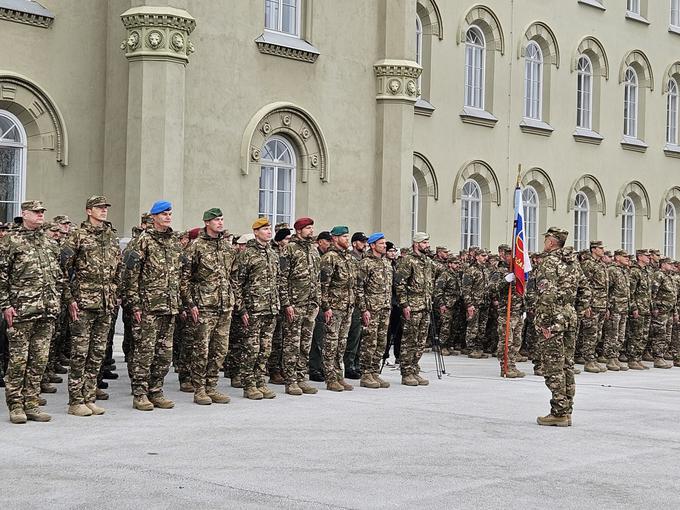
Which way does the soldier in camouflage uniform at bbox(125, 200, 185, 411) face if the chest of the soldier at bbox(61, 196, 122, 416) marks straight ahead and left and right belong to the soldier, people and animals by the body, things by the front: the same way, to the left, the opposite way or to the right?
the same way

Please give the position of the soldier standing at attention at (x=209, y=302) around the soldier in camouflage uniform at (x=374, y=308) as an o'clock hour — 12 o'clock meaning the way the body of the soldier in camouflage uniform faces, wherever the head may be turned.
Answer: The soldier standing at attention is roughly at 3 o'clock from the soldier in camouflage uniform.

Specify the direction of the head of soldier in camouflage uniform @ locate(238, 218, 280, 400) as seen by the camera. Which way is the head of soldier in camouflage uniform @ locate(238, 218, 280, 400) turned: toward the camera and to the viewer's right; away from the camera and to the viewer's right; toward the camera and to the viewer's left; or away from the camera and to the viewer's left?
toward the camera and to the viewer's right

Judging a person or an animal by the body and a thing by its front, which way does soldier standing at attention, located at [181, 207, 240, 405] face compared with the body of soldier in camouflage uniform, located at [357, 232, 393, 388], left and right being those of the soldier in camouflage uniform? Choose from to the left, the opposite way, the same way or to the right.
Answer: the same way

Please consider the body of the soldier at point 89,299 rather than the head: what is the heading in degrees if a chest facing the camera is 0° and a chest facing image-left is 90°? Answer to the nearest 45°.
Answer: approximately 315°

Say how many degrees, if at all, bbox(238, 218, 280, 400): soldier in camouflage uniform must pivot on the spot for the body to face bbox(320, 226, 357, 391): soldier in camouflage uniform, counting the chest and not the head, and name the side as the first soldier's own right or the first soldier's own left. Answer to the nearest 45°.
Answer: approximately 90° to the first soldier's own left

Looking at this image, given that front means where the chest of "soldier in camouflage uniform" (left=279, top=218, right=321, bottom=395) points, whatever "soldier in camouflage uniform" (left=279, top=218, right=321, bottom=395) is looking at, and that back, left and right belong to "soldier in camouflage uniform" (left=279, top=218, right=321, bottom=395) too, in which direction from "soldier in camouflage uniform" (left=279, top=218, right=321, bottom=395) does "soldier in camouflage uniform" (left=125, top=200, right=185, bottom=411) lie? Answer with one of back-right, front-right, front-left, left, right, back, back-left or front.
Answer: right

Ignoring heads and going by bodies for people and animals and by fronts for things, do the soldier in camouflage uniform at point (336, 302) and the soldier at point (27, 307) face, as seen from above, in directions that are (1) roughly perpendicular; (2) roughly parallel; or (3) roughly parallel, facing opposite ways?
roughly parallel

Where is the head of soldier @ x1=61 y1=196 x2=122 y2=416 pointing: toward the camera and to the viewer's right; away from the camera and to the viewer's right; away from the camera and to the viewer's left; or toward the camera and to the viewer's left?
toward the camera and to the viewer's right

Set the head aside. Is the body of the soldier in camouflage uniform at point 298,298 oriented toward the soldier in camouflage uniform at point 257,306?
no

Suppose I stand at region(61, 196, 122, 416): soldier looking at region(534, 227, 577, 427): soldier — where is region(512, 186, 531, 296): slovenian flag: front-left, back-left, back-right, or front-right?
front-left

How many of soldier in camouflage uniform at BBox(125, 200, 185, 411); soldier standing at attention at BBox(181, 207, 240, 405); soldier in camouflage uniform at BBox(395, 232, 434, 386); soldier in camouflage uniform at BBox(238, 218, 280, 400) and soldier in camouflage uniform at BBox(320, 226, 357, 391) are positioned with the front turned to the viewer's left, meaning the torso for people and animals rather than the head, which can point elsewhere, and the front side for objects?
0

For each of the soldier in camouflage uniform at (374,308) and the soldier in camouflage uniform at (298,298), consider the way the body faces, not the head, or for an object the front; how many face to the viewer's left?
0

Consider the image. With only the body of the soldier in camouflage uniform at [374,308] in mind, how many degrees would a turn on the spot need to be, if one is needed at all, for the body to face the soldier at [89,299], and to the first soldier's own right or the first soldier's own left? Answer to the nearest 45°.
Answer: approximately 90° to the first soldier's own right

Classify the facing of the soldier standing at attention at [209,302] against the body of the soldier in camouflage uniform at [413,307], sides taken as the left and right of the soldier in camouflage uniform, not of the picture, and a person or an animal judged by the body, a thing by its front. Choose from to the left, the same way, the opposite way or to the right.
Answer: the same way

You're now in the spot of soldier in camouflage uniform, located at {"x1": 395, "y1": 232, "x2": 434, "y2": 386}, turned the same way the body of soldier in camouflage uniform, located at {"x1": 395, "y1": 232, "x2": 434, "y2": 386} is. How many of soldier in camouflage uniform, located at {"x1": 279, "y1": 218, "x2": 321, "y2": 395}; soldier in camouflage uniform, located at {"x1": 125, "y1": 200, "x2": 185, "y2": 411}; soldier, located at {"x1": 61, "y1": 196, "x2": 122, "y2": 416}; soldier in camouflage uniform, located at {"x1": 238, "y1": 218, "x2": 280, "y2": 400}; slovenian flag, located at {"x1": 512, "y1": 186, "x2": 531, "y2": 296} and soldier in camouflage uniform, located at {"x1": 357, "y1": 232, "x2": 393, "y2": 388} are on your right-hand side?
5

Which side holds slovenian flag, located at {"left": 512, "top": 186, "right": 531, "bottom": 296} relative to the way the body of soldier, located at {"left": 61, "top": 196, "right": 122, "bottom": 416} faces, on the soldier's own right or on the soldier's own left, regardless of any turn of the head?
on the soldier's own left

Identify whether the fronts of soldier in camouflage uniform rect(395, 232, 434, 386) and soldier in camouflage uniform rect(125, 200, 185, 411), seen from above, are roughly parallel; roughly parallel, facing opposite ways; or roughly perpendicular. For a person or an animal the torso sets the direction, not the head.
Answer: roughly parallel

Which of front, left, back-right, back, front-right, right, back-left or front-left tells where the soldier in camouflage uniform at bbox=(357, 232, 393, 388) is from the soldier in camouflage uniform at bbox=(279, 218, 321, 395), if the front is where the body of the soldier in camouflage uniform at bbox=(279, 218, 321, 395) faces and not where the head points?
left

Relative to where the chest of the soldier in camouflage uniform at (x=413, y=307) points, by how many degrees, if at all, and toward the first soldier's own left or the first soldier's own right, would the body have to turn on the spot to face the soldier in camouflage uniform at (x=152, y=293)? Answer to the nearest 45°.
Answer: approximately 90° to the first soldier's own right

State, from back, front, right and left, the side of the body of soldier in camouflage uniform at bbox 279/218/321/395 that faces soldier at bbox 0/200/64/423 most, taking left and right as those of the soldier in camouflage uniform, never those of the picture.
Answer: right

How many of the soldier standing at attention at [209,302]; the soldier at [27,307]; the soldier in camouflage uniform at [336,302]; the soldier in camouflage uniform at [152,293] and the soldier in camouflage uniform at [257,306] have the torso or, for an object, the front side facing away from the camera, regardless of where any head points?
0
